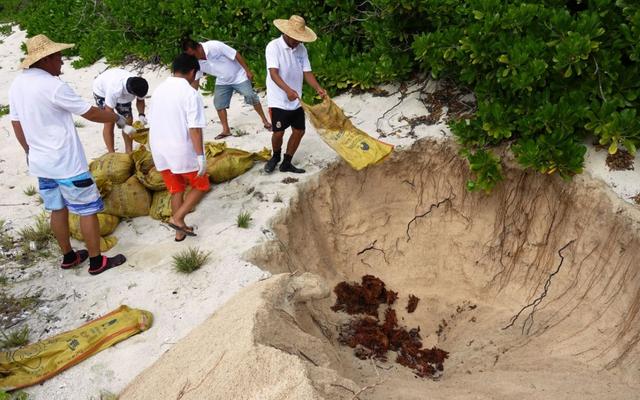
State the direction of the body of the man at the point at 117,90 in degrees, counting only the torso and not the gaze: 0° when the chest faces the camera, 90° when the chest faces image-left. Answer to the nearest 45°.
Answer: approximately 315°

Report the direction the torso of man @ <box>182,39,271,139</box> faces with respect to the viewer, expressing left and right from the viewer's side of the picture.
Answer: facing the viewer and to the left of the viewer

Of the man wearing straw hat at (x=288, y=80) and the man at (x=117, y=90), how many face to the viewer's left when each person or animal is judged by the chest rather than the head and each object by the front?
0

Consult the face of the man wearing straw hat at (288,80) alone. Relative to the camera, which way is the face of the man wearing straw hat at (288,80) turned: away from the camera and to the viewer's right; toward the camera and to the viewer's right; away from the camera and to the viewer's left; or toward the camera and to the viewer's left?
toward the camera and to the viewer's right

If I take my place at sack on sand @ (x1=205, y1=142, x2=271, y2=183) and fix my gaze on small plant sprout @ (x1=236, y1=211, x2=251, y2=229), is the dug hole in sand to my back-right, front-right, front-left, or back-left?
front-left

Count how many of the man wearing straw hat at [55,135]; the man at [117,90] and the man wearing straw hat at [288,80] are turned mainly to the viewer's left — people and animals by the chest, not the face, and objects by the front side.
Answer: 0

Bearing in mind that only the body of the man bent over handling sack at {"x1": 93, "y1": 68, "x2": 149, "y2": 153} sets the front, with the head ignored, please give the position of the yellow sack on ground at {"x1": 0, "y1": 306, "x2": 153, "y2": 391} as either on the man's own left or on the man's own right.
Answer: on the man's own right

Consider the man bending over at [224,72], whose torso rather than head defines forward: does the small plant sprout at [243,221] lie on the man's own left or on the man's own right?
on the man's own left

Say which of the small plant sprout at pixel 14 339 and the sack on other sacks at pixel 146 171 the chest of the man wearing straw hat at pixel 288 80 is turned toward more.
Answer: the small plant sprout

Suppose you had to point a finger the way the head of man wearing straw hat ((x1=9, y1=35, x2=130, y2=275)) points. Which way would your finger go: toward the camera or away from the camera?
away from the camera

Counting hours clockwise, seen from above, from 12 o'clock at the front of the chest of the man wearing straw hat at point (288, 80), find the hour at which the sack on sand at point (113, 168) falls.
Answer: The sack on sand is roughly at 4 o'clock from the man wearing straw hat.

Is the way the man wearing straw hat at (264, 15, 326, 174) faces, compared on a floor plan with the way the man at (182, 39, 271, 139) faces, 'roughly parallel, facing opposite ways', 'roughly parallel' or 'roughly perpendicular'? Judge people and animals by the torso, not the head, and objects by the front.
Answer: roughly perpendicular

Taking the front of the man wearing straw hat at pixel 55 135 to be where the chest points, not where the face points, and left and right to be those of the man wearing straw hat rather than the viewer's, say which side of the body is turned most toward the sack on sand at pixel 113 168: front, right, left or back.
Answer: front

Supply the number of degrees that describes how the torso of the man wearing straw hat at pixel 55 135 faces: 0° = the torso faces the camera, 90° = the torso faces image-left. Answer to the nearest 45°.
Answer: approximately 225°

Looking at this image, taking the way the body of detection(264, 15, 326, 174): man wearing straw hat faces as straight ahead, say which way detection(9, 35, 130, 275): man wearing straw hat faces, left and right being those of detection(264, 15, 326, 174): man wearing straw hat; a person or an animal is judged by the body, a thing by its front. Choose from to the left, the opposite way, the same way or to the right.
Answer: to the left
